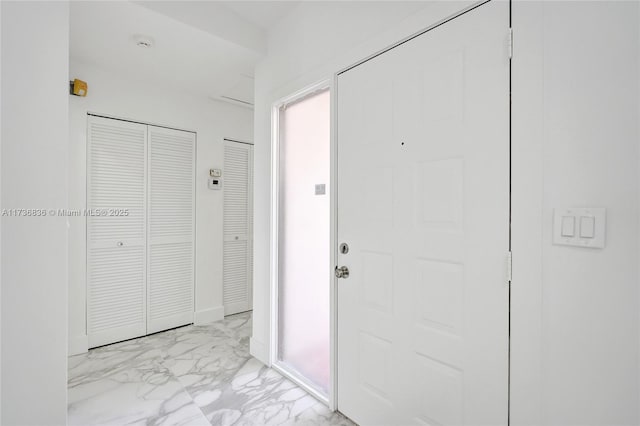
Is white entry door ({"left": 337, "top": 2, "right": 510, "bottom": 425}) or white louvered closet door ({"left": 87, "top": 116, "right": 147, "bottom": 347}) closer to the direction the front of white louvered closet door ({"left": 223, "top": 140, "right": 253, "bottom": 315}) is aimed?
the white entry door

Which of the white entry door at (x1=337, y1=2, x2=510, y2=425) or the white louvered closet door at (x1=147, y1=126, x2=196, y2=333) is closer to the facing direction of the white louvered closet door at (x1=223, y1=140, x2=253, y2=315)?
the white entry door

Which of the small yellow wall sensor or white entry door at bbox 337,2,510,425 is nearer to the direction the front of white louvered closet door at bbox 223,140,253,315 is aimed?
the white entry door

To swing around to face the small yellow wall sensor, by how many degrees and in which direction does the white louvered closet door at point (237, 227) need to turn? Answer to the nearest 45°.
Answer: approximately 90° to its right

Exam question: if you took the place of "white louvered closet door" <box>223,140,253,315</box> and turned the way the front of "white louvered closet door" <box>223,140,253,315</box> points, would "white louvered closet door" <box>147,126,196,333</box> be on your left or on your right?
on your right

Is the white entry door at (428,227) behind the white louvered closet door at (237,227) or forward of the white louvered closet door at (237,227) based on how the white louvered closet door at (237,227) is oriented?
forward

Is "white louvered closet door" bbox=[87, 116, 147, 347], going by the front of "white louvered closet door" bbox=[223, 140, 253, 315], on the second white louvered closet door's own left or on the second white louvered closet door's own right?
on the second white louvered closet door's own right

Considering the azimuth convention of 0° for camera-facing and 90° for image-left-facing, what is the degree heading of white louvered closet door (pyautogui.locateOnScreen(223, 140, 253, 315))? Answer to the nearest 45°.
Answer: approximately 315°
